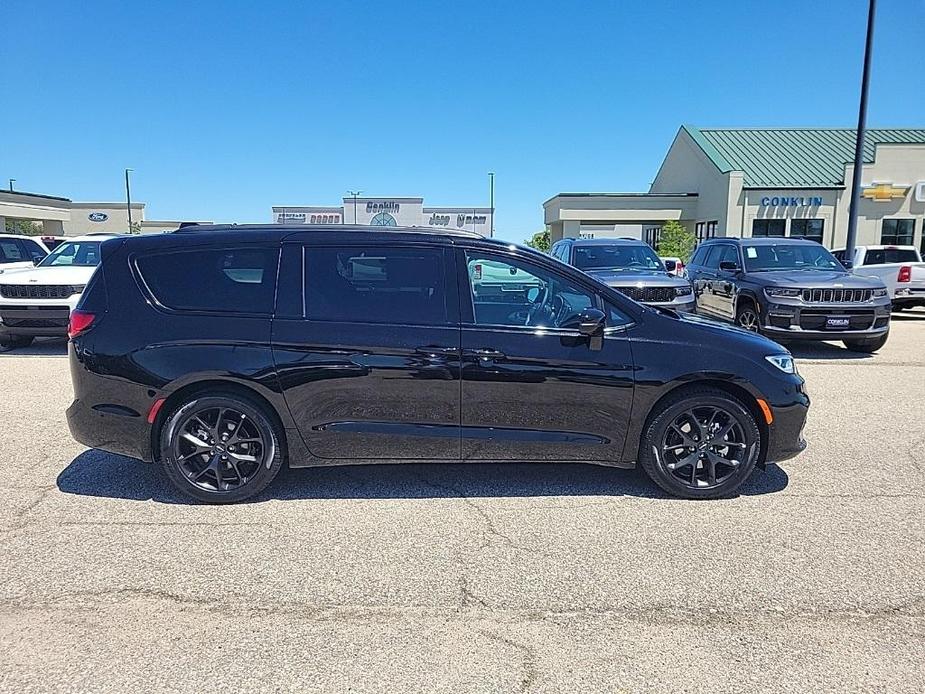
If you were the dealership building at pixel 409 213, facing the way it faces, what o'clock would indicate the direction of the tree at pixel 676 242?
The tree is roughly at 10 o'clock from the dealership building.

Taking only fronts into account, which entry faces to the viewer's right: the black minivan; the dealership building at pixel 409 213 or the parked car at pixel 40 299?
the black minivan

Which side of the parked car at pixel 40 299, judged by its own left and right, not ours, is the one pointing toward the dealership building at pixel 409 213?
back

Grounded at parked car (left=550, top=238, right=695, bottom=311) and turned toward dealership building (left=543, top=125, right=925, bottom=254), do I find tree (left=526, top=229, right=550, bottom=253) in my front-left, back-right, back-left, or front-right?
front-left

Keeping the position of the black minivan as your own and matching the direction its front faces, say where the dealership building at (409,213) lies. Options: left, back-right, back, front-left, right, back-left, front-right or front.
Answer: left

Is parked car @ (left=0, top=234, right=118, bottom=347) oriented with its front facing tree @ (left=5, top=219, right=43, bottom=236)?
no

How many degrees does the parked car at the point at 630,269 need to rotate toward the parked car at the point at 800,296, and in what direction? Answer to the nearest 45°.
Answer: approximately 45° to its left

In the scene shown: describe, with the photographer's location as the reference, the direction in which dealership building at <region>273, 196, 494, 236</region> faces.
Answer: facing the viewer

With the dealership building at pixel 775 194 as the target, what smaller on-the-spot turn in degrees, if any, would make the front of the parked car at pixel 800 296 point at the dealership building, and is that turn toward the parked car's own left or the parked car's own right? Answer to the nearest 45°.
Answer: approximately 135° to the parked car's own left

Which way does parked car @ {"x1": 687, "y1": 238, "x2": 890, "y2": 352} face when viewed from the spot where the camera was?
facing the viewer and to the right of the viewer

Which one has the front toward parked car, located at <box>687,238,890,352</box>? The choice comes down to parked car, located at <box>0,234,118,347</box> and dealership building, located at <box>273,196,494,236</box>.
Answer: the dealership building

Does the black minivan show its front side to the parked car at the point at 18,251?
no

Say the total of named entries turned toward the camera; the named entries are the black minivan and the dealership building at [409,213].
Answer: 1

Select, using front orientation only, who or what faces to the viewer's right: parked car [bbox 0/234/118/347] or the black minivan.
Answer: the black minivan

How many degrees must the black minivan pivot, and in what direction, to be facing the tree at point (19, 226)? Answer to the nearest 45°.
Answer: approximately 135° to its left

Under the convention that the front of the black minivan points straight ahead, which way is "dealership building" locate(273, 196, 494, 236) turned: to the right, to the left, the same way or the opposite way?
to the right

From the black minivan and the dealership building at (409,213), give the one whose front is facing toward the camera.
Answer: the dealership building

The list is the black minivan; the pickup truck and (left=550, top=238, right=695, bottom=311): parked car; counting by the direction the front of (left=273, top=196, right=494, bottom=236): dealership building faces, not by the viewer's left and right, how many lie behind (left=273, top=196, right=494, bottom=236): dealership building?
0

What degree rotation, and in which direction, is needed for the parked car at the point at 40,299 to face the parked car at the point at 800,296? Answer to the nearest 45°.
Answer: approximately 90° to its left

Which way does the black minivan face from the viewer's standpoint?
to the viewer's right

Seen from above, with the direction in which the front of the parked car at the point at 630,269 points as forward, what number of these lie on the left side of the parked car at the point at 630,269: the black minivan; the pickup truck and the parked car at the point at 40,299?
1

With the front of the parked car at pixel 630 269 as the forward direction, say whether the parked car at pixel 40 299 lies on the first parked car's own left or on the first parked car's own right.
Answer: on the first parked car's own right

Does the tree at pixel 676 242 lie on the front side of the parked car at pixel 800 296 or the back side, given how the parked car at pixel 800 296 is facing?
on the back side

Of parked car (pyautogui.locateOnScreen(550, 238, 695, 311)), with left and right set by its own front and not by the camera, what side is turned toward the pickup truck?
left

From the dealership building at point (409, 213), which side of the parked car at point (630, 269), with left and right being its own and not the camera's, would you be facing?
back

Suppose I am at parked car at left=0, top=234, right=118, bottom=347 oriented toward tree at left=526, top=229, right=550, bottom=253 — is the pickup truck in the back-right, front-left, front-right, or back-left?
front-right
